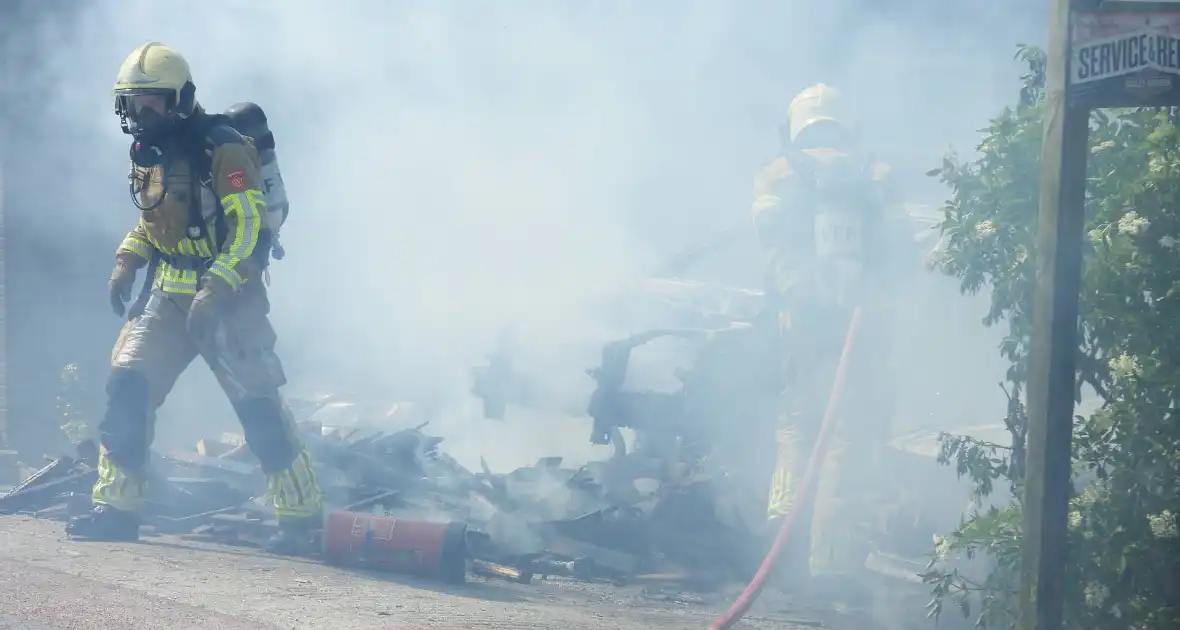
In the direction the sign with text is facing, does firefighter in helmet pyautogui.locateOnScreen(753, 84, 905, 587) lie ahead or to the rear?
to the rear

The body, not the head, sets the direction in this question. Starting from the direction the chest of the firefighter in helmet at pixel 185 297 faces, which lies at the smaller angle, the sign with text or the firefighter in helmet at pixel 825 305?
the sign with text

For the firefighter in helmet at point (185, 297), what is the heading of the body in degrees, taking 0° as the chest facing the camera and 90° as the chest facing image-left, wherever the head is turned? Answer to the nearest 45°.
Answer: approximately 45°

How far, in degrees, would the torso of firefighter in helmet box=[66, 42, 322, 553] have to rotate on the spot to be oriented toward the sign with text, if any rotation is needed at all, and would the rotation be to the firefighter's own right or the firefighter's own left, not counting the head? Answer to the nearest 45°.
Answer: approximately 90° to the firefighter's own left

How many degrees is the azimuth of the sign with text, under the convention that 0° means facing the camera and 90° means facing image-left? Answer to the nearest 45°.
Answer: approximately 0°

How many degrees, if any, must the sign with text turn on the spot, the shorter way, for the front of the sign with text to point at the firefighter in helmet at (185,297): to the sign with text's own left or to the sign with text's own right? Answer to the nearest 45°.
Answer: approximately 90° to the sign with text's own right

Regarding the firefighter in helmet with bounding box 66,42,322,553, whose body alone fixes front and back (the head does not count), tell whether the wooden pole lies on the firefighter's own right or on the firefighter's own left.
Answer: on the firefighter's own left
